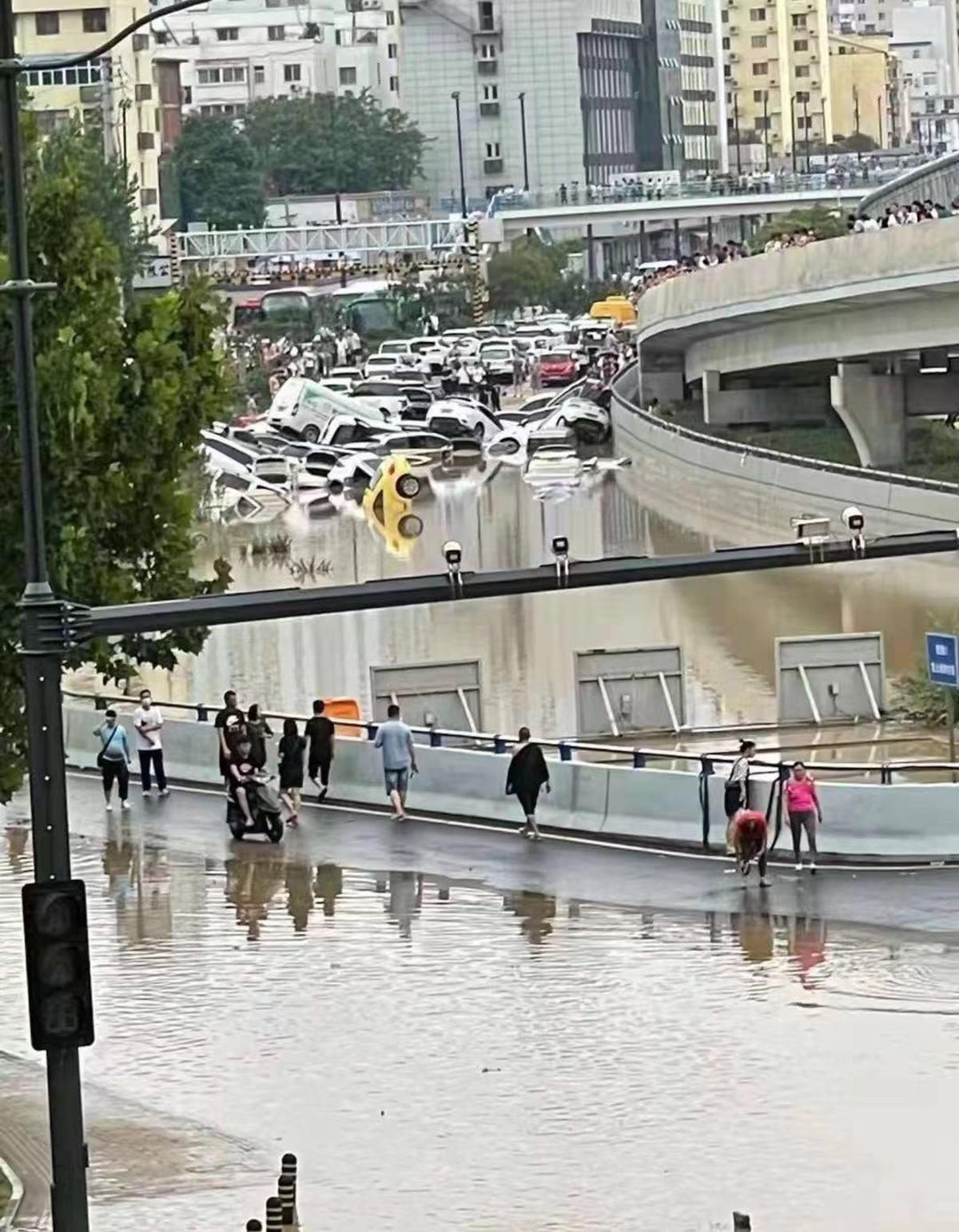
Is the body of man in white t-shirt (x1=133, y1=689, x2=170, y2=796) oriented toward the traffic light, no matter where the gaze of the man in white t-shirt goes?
yes

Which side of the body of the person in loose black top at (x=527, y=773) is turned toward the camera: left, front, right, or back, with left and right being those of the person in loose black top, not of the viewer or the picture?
back

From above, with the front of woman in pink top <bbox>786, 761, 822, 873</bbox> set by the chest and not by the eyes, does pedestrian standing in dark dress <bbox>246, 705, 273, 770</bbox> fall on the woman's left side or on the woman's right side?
on the woman's right side

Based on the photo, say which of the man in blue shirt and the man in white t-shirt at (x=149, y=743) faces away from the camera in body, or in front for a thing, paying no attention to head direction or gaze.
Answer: the man in blue shirt

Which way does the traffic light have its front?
toward the camera

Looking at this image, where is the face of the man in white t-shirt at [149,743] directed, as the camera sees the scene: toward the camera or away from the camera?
toward the camera

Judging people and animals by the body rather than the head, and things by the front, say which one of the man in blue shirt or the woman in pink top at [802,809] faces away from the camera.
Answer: the man in blue shirt

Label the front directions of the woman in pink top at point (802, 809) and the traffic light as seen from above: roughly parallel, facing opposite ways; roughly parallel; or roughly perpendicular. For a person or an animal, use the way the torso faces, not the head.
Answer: roughly parallel

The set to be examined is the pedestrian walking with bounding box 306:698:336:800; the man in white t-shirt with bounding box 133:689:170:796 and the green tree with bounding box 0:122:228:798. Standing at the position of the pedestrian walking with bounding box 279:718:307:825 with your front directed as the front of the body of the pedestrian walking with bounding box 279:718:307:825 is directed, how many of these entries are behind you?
1
